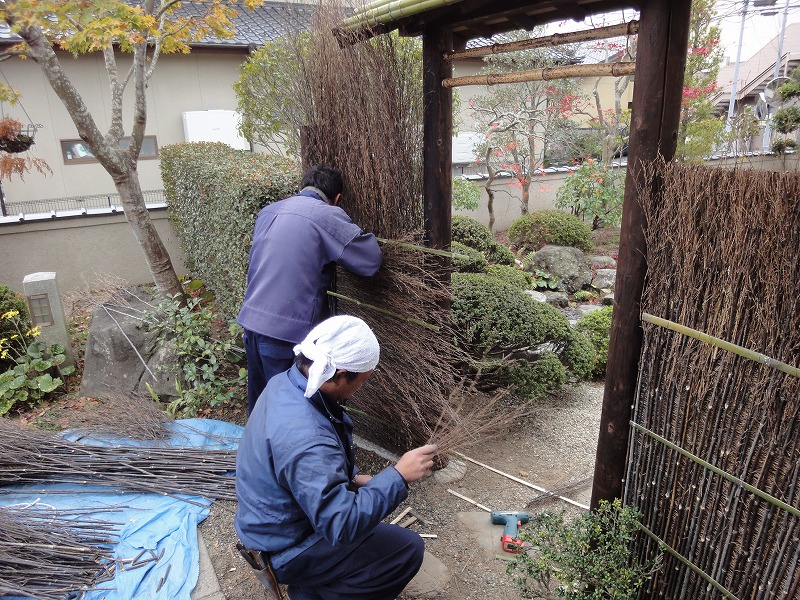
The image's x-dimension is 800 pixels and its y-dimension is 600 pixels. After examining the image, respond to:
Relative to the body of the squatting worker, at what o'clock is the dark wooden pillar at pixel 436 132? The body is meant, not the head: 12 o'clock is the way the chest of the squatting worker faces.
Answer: The dark wooden pillar is roughly at 10 o'clock from the squatting worker.

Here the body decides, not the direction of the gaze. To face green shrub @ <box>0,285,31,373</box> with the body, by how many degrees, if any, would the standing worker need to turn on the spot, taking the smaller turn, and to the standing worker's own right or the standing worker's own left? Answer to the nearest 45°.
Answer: approximately 90° to the standing worker's own left

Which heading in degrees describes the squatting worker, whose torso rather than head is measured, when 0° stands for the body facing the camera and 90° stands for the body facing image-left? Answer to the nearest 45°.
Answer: approximately 270°

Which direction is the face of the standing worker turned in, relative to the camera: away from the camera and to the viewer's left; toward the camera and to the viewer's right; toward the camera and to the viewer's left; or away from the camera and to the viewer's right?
away from the camera and to the viewer's right

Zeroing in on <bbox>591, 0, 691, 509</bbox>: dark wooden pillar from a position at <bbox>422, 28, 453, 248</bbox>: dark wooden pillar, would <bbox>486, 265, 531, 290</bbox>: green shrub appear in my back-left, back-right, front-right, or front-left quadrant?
back-left

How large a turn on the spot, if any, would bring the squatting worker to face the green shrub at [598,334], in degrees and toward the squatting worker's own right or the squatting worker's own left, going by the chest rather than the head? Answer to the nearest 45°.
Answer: approximately 45° to the squatting worker's own left

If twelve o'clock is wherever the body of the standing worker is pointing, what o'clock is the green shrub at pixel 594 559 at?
The green shrub is roughly at 3 o'clock from the standing worker.

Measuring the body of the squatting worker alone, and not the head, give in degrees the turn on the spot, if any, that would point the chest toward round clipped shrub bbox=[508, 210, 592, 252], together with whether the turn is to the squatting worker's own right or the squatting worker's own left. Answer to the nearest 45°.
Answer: approximately 45° to the squatting worker's own left

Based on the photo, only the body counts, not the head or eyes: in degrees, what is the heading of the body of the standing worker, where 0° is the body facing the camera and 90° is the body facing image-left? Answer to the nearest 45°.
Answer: approximately 225°

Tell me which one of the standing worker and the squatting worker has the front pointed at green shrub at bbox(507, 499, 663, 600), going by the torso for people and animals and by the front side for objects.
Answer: the squatting worker

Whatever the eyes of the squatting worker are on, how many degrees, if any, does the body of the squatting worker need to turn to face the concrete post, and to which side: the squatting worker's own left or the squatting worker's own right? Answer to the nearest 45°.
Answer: approximately 135° to the squatting worker's own left
